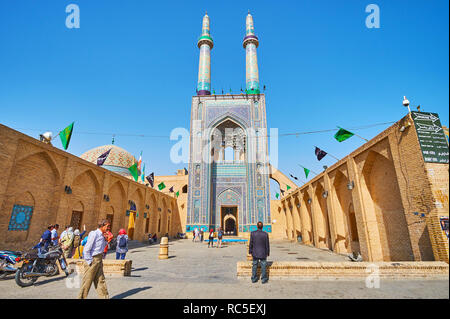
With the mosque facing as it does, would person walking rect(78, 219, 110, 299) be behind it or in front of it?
in front

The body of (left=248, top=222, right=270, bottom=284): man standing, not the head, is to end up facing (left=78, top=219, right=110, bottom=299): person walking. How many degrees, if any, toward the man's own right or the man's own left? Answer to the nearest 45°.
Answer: approximately 135° to the man's own left

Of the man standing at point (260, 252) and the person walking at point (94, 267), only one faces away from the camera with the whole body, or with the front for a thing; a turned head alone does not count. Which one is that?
the man standing

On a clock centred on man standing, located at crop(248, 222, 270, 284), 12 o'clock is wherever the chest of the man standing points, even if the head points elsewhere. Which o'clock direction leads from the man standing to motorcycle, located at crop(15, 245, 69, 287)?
The motorcycle is roughly at 9 o'clock from the man standing.

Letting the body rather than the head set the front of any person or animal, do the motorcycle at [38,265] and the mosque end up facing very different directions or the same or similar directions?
very different directions

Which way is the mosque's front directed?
toward the camera

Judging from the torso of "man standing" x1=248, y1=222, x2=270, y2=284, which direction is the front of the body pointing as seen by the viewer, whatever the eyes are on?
away from the camera

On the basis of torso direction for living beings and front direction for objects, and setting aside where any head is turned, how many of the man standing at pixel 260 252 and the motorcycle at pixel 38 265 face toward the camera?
0
